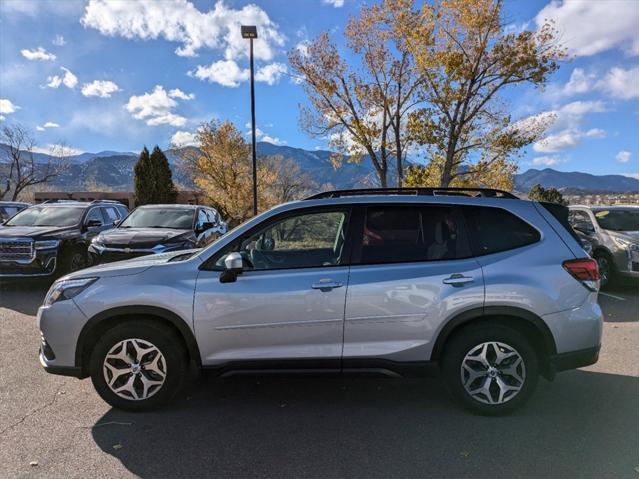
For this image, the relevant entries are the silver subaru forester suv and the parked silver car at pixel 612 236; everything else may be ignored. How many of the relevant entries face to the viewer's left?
1

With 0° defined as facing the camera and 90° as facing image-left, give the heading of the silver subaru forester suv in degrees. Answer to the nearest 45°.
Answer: approximately 90°

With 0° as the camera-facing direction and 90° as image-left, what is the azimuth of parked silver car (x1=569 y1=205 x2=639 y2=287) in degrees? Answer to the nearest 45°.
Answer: approximately 315°

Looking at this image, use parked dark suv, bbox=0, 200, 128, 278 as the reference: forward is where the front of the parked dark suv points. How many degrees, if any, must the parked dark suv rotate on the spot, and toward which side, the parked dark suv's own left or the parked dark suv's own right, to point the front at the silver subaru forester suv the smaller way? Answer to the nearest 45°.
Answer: approximately 45° to the parked dark suv's own left

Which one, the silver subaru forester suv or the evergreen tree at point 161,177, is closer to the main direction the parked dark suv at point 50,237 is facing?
the silver subaru forester suv

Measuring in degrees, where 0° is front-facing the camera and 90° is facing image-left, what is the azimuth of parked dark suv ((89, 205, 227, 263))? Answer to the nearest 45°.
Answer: approximately 45°

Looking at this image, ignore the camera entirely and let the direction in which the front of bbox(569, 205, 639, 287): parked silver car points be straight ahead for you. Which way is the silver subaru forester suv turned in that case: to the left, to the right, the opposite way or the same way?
to the right

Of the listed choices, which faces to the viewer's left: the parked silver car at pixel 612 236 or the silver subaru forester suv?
the silver subaru forester suv

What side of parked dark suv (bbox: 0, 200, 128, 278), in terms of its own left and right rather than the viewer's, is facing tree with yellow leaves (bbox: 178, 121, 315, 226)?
back

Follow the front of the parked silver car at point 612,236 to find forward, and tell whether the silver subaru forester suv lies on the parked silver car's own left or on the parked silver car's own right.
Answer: on the parked silver car's own right

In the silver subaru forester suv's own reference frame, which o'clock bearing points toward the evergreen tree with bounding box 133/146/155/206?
The evergreen tree is roughly at 2 o'clock from the silver subaru forester suv.

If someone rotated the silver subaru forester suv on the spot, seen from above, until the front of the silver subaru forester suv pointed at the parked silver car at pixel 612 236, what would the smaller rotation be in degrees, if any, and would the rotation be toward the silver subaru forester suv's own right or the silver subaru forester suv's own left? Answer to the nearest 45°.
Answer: approximately 135° to the silver subaru forester suv's own right

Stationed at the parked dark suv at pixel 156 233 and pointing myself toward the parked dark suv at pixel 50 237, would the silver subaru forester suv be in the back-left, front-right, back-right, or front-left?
back-left

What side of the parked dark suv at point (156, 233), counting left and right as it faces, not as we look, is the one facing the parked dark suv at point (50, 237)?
right

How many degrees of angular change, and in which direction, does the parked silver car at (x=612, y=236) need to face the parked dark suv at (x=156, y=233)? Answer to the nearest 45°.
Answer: approximately 90° to its right
